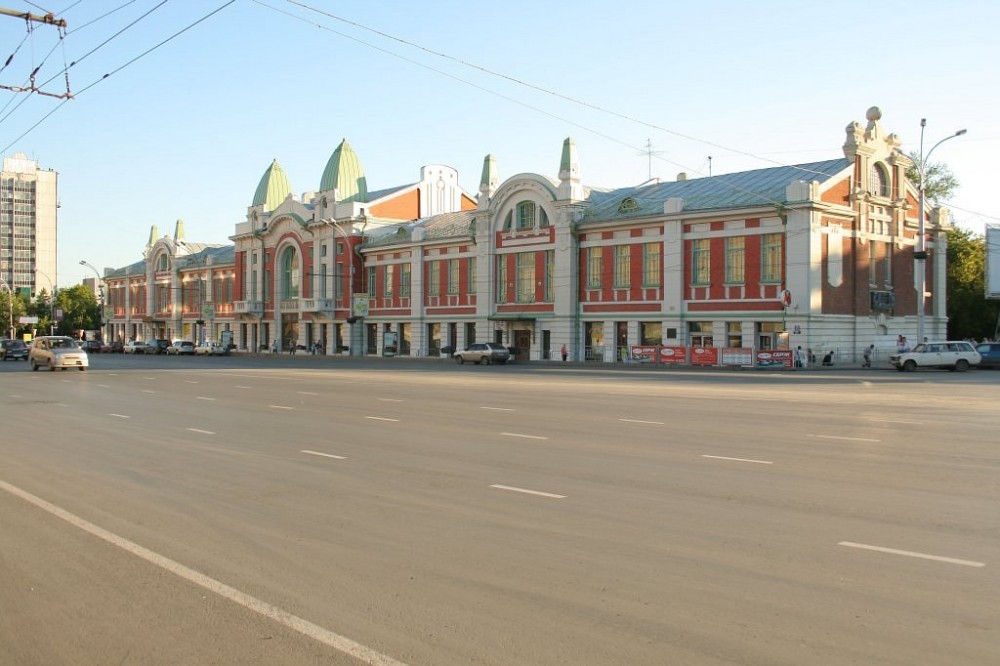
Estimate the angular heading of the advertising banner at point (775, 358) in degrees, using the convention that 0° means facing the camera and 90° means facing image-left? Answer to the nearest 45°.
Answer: approximately 0°

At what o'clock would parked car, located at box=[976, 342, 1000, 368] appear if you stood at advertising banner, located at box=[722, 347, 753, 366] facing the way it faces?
The parked car is roughly at 8 o'clock from the advertising banner.

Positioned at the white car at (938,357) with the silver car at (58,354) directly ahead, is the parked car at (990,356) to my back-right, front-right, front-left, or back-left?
back-right

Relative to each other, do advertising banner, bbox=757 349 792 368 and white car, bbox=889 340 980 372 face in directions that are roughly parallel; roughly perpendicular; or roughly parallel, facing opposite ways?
roughly perpendicular

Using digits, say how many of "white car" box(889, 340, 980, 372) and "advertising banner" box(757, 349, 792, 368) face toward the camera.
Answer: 1

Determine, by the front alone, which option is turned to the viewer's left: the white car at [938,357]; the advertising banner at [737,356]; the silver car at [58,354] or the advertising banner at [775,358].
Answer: the white car at [938,357]

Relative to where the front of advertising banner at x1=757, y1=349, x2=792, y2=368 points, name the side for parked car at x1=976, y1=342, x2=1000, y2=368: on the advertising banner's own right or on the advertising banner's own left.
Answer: on the advertising banner's own left

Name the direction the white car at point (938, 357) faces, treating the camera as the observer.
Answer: facing to the left of the viewer
